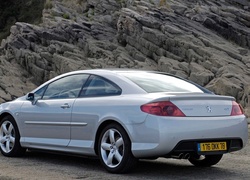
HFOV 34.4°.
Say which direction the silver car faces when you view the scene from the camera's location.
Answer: facing away from the viewer and to the left of the viewer
